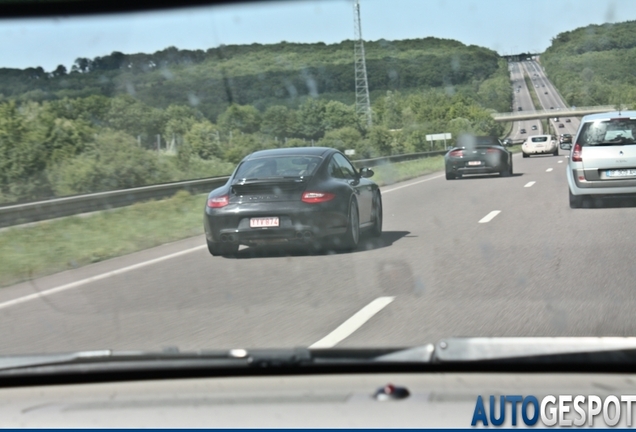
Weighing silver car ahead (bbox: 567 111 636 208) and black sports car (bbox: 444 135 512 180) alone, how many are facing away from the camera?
2

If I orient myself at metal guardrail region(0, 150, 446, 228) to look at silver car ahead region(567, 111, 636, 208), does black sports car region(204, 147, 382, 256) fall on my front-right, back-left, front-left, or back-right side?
front-right

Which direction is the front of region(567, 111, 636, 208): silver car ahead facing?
away from the camera

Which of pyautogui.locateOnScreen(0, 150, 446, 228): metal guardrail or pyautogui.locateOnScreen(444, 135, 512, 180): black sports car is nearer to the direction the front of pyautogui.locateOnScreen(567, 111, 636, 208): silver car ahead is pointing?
the black sports car

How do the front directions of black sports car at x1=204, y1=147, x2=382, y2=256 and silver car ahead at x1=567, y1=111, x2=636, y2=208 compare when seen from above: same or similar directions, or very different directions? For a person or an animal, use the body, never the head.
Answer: same or similar directions

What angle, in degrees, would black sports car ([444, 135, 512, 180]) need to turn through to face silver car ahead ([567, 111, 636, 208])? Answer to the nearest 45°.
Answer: approximately 180°

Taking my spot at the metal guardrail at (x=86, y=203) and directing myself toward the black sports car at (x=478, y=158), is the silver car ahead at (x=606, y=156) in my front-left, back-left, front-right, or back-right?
front-right

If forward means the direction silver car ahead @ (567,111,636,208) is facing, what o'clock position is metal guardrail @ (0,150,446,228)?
The metal guardrail is roughly at 9 o'clock from the silver car ahead.

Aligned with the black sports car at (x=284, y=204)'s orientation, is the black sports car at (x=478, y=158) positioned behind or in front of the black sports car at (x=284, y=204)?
in front

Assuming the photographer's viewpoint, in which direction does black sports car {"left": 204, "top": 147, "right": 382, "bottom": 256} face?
facing away from the viewer and to the right of the viewer

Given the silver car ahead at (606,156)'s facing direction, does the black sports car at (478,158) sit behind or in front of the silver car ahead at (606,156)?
in front

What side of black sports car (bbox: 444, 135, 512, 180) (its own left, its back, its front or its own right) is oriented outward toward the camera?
back

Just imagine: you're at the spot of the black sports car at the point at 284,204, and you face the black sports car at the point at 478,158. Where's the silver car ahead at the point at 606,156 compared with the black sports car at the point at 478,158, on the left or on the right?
right

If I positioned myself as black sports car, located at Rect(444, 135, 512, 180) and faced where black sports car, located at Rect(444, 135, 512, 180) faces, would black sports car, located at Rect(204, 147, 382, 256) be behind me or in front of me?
behind

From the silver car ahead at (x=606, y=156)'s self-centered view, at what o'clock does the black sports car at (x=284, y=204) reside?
The black sports car is roughly at 7 o'clock from the silver car ahead.

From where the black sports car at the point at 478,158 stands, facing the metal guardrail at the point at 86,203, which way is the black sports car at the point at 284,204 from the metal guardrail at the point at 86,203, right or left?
left

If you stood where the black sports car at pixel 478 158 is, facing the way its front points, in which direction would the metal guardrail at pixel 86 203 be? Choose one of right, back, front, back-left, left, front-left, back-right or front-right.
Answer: back-left
